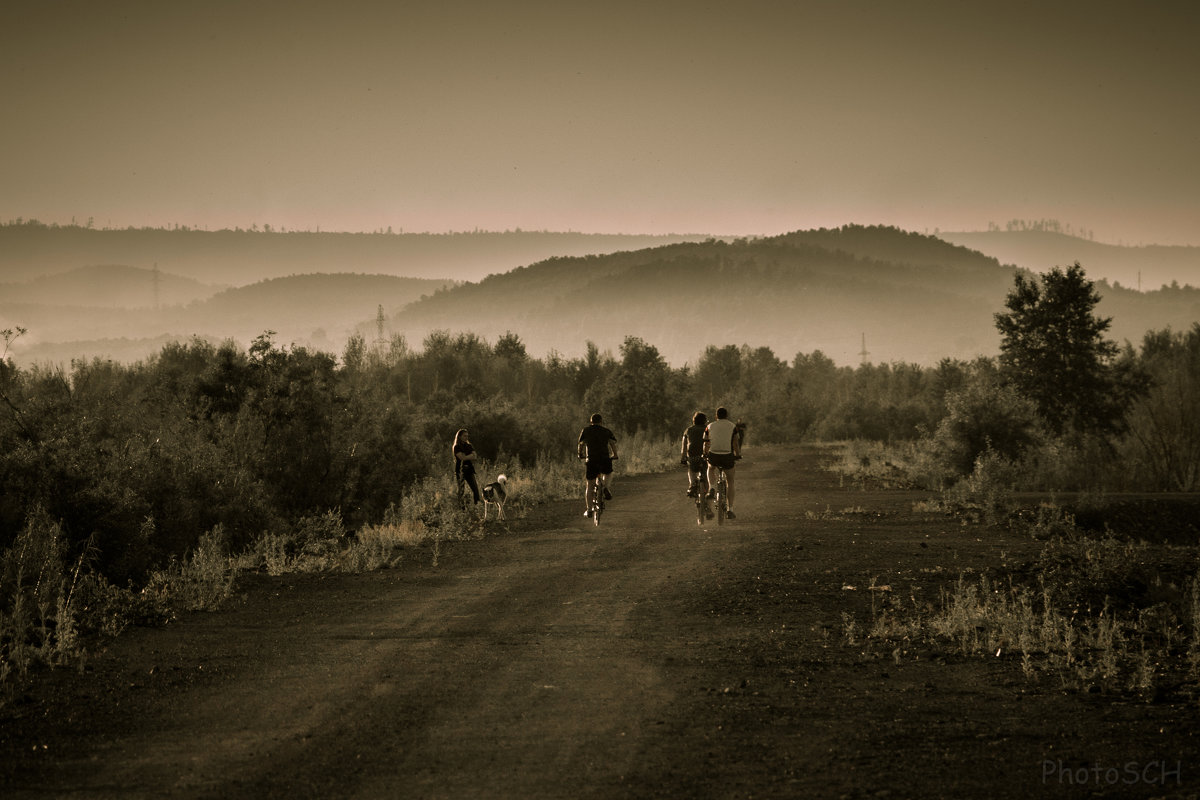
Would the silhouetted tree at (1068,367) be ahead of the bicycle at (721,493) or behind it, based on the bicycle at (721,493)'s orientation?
ahead

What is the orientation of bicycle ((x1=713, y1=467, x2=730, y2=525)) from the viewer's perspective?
away from the camera

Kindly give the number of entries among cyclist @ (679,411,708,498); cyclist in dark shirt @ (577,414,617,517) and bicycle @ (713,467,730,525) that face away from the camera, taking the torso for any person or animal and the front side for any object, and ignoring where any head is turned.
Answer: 3

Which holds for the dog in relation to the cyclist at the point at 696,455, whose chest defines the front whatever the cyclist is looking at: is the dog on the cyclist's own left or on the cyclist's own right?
on the cyclist's own left

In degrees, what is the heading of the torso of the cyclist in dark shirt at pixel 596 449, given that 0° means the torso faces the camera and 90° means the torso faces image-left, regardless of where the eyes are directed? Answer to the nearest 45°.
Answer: approximately 180°

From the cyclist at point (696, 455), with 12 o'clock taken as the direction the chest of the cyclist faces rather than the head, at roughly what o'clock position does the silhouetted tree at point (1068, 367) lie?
The silhouetted tree is roughly at 1 o'clock from the cyclist.

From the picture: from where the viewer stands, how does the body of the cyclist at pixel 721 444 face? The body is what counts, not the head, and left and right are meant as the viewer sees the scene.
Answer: facing away from the viewer

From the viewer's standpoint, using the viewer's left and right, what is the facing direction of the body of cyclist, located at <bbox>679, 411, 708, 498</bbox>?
facing away from the viewer

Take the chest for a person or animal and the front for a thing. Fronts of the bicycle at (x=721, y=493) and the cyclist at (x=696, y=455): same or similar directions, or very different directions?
same or similar directions

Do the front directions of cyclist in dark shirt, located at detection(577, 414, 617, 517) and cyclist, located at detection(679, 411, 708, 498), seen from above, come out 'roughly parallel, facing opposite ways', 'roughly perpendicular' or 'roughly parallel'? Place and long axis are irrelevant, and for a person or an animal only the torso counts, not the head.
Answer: roughly parallel
